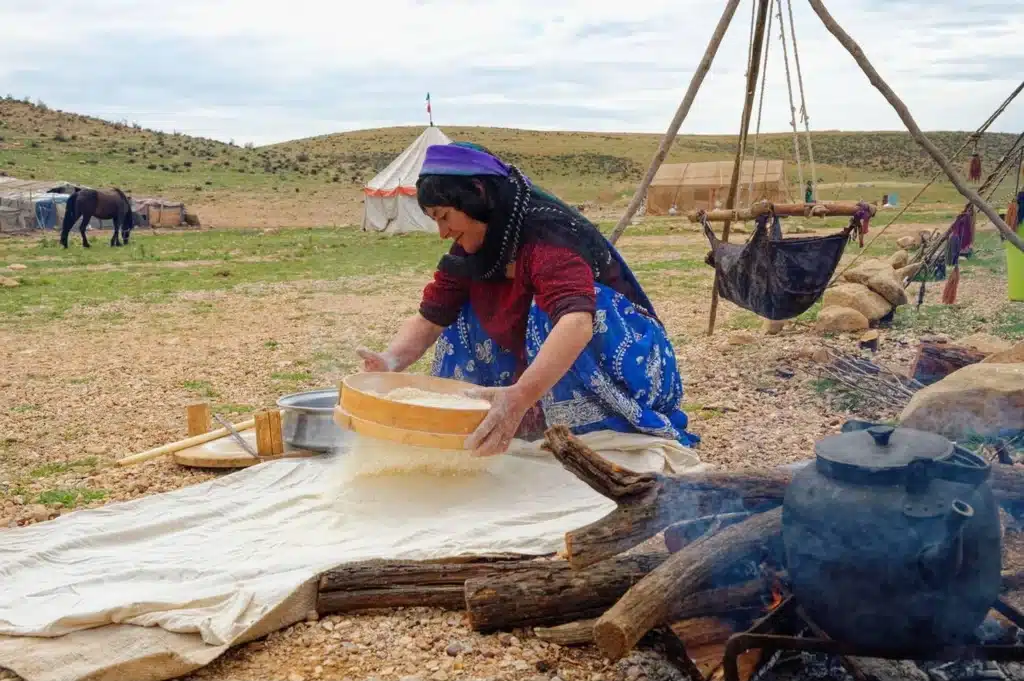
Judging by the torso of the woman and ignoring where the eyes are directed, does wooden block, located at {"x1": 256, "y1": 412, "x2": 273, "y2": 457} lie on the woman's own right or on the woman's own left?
on the woman's own right

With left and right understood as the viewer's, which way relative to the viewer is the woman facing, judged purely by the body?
facing the viewer and to the left of the viewer

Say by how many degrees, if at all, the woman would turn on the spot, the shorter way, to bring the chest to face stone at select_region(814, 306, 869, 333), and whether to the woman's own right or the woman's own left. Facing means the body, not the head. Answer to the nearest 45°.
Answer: approximately 180°

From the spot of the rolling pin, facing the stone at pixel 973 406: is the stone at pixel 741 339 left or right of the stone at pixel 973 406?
left

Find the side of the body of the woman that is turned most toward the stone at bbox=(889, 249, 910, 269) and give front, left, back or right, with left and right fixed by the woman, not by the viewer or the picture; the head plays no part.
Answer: back

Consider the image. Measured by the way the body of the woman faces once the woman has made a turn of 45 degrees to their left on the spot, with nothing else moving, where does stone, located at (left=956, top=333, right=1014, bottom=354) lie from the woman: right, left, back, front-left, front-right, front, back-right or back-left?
back-left

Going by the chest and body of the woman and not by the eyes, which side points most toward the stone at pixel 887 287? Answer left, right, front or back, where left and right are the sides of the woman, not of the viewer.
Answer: back

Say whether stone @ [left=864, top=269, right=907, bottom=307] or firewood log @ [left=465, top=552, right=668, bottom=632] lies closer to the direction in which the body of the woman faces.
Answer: the firewood log

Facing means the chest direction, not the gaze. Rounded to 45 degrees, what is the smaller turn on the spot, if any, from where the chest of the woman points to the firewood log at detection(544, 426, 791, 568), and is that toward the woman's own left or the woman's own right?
approximately 45° to the woman's own left

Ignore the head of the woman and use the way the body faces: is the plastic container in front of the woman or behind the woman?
behind

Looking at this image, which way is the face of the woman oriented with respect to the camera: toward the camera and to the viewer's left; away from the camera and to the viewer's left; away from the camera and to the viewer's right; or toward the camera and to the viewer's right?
toward the camera and to the viewer's left

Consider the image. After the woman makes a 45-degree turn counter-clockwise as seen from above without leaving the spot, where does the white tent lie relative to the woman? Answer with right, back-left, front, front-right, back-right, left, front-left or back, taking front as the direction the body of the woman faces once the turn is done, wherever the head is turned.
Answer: back

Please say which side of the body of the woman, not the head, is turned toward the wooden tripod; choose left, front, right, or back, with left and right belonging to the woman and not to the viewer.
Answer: back

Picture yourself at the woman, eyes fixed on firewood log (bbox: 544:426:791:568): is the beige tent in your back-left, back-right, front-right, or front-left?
back-left

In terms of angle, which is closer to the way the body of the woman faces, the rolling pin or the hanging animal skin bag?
the rolling pin
